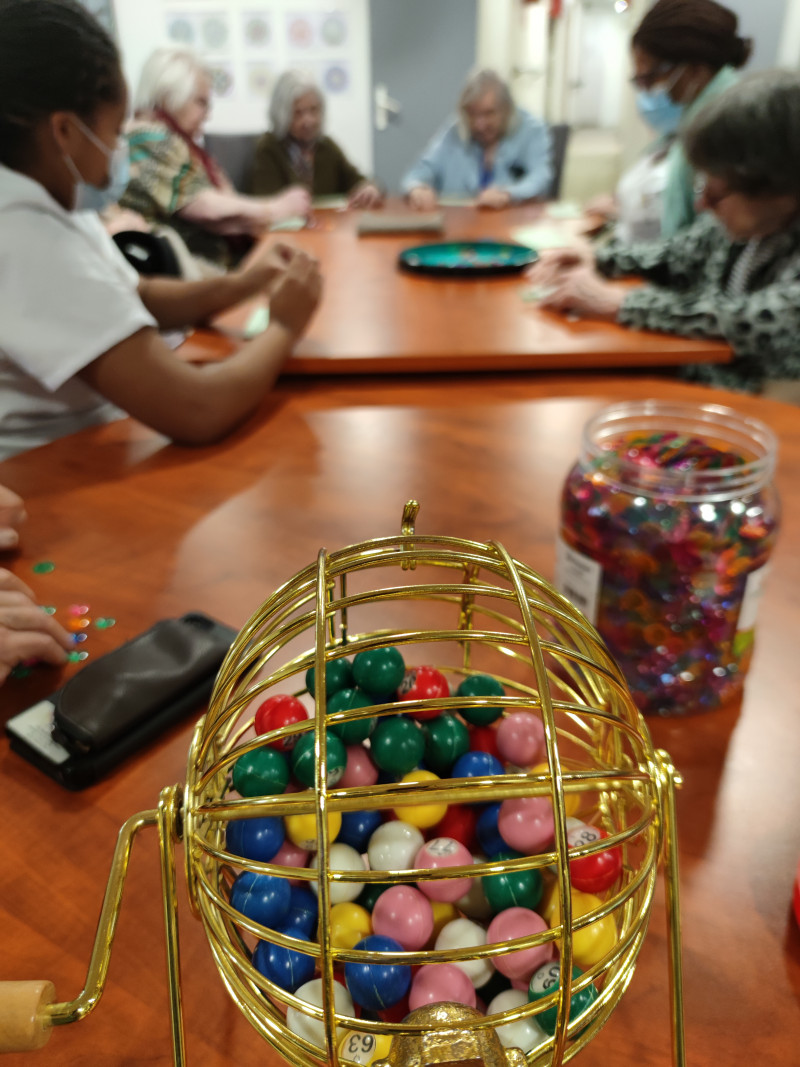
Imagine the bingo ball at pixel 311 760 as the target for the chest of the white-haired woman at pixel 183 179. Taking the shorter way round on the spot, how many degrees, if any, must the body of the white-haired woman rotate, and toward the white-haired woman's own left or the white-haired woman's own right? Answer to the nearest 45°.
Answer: approximately 90° to the white-haired woman's own right

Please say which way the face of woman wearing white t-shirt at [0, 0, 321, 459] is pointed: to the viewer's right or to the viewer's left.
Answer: to the viewer's right

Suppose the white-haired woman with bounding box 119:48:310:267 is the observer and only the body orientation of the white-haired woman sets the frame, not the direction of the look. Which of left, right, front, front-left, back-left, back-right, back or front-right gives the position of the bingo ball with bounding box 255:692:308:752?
right

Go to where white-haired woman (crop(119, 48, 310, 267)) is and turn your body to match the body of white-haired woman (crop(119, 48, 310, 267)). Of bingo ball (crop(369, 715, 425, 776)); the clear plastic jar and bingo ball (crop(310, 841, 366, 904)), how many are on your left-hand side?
0

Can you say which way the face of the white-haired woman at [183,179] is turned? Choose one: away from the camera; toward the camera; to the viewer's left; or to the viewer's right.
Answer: to the viewer's right

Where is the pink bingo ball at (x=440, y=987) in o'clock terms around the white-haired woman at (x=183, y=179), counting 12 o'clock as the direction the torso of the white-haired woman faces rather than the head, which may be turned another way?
The pink bingo ball is roughly at 3 o'clock from the white-haired woman.

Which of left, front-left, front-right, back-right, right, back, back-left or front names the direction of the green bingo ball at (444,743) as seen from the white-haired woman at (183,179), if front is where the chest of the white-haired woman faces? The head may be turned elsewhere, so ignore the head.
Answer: right

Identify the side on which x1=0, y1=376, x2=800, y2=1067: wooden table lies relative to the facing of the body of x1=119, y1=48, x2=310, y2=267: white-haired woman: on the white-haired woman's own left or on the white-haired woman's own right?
on the white-haired woman's own right

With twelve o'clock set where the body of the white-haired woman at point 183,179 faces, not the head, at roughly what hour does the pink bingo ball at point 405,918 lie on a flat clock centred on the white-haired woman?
The pink bingo ball is roughly at 3 o'clock from the white-haired woman.

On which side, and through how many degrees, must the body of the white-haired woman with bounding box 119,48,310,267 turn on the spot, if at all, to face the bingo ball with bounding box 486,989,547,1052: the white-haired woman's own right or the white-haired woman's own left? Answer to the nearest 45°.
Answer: approximately 90° to the white-haired woman's own right

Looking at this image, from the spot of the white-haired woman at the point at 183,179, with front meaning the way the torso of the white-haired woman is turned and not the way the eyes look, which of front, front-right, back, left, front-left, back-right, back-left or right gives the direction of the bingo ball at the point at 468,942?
right

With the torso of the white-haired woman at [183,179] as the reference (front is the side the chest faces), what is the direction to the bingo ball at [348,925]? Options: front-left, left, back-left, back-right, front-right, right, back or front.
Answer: right

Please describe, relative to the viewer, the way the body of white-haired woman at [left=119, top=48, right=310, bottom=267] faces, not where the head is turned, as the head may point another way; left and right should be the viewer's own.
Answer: facing to the right of the viewer

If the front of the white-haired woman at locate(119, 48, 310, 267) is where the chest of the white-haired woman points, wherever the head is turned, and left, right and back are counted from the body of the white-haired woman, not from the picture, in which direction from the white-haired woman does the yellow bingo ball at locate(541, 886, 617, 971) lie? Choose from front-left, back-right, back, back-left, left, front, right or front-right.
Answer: right

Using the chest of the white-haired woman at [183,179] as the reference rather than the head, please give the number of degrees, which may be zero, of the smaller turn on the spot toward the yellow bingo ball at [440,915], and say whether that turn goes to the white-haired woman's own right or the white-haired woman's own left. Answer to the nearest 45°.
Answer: approximately 90° to the white-haired woman's own right

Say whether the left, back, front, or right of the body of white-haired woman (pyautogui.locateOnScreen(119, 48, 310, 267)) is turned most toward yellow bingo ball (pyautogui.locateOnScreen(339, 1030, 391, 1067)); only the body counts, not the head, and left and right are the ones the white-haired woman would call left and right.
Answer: right

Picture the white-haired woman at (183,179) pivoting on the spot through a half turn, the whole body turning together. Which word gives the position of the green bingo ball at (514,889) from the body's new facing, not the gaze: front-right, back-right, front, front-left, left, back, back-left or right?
left
